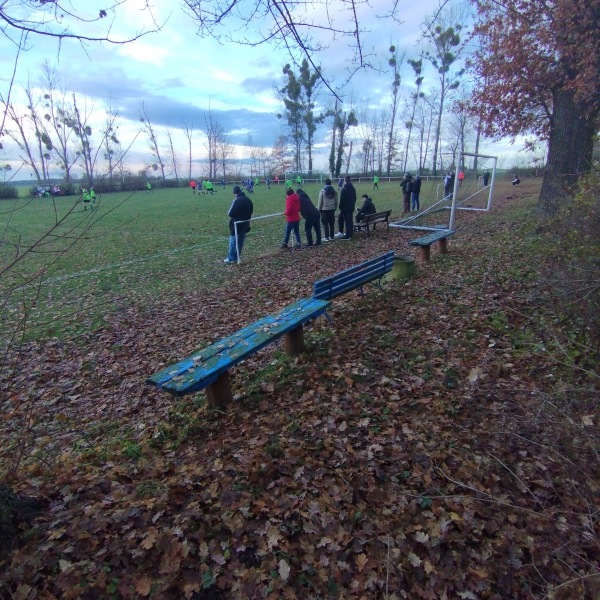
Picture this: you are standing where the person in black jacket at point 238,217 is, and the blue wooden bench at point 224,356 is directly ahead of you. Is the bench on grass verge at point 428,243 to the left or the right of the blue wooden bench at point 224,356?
left

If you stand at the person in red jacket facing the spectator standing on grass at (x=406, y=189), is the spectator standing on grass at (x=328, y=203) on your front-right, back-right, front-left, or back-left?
front-right

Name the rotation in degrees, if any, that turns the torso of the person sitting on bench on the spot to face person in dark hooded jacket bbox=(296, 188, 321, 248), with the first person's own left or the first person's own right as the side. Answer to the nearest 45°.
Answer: approximately 45° to the first person's own left

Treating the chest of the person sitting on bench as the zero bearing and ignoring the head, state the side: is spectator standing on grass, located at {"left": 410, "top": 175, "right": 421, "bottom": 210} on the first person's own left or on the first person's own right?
on the first person's own right

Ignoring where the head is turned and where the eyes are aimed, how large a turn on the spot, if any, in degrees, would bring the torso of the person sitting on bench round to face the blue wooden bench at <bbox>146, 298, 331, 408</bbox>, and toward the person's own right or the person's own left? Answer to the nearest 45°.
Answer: approximately 90° to the person's own left

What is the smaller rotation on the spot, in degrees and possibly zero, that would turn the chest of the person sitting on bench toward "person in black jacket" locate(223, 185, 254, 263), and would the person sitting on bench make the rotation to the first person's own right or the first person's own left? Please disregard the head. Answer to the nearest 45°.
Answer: approximately 45° to the first person's own left

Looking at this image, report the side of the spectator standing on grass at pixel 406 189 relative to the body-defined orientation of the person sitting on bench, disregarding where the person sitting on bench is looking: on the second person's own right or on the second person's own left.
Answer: on the second person's own right

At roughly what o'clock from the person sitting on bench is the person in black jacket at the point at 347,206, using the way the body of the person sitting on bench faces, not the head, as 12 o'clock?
The person in black jacket is roughly at 10 o'clock from the person sitting on bench.

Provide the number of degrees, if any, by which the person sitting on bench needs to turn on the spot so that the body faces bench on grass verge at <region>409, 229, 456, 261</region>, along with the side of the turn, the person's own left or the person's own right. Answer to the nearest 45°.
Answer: approximately 90° to the person's own left

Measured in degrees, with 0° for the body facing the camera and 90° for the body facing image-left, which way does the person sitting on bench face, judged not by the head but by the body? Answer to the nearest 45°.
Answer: approximately 90°

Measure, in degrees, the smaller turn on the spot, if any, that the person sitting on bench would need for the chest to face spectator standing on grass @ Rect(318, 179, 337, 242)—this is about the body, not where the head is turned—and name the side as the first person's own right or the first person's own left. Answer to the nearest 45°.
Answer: approximately 45° to the first person's own left

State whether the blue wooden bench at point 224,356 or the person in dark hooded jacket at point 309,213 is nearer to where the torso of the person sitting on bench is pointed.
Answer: the person in dark hooded jacket

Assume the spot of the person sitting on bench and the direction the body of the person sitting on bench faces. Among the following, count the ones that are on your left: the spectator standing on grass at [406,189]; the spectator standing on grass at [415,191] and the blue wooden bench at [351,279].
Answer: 1

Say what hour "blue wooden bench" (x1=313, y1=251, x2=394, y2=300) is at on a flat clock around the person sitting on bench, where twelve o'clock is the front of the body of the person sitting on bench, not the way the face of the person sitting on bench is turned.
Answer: The blue wooden bench is roughly at 9 o'clock from the person sitting on bench.

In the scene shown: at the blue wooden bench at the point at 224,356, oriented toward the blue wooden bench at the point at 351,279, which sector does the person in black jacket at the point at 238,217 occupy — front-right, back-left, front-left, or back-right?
front-left
